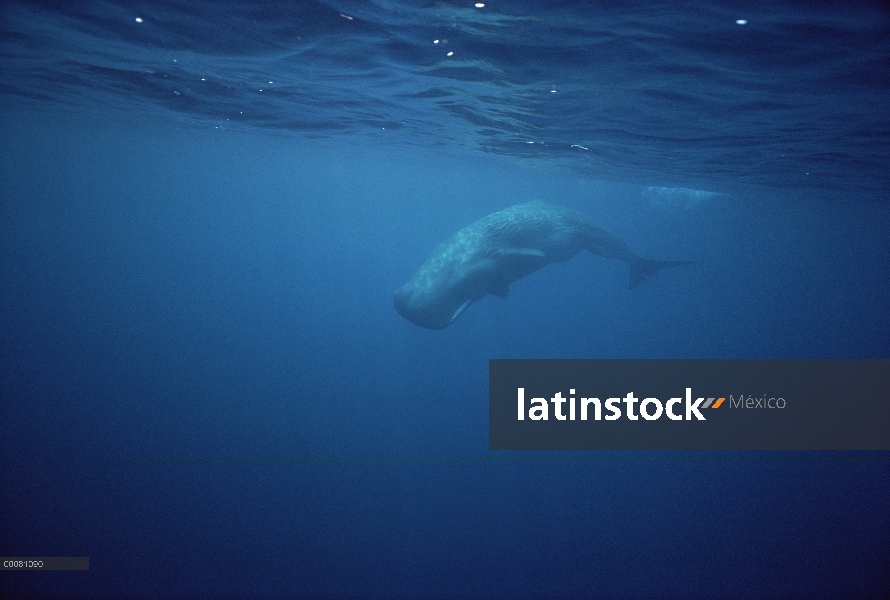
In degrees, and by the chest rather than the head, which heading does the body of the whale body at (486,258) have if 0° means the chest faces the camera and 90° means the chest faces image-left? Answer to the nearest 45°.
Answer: approximately 90°
